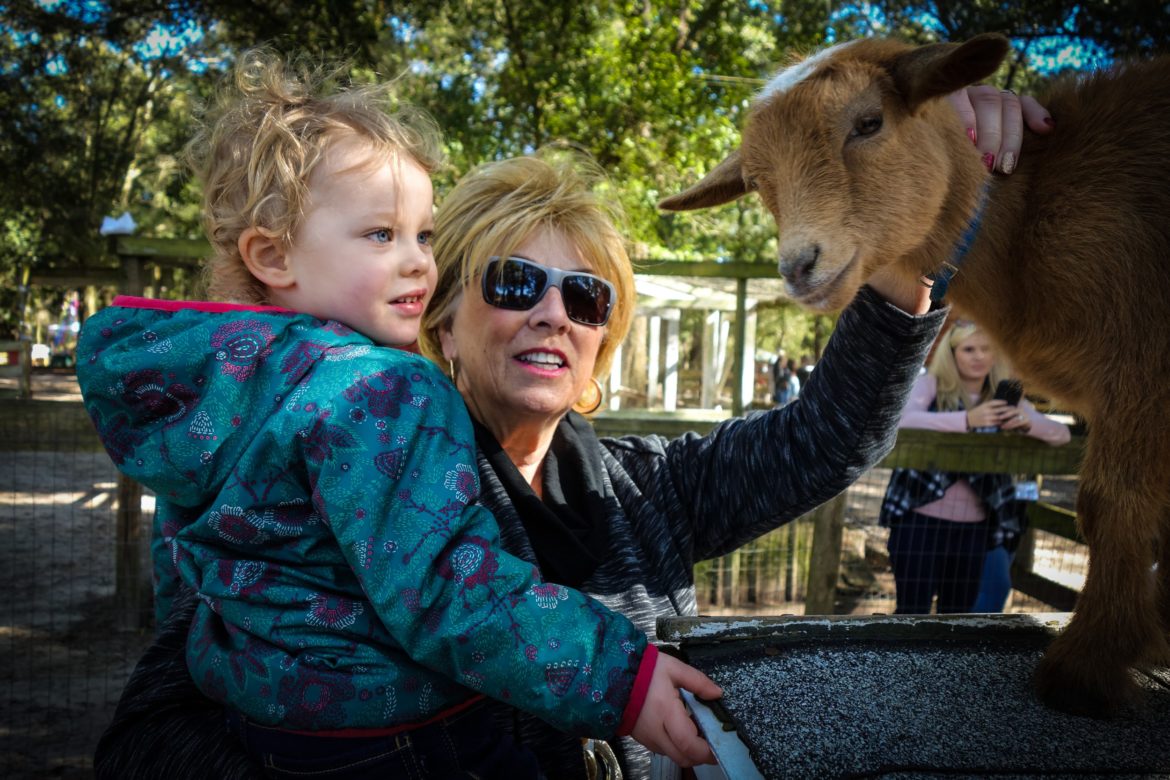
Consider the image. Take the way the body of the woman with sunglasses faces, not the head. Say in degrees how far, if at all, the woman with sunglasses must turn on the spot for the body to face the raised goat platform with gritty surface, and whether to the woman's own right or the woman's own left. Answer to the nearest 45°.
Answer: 0° — they already face it

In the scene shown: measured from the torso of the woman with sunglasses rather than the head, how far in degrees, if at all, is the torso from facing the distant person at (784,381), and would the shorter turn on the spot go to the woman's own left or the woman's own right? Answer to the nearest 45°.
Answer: approximately 135° to the woman's own left

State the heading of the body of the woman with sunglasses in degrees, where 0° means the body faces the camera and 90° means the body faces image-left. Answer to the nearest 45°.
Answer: approximately 315°

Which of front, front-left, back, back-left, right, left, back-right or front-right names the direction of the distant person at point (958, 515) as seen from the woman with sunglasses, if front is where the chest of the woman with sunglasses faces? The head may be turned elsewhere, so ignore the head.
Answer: left

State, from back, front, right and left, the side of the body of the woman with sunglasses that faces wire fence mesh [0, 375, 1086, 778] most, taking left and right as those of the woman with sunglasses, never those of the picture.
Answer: back

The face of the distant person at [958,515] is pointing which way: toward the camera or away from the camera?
toward the camera

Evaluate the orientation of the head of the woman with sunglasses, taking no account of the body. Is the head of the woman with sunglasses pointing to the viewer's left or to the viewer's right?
to the viewer's right
